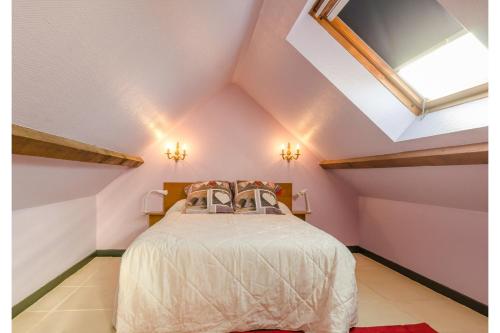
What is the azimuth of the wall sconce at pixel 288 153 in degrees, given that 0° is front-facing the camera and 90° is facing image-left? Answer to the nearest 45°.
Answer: approximately 0°

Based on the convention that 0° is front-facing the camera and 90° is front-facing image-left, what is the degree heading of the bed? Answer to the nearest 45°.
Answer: approximately 0°

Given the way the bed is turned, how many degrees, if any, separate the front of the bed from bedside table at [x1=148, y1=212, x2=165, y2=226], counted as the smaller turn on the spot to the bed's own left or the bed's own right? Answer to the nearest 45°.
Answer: approximately 135° to the bed's own right

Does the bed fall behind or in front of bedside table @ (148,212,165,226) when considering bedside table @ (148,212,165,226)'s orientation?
in front

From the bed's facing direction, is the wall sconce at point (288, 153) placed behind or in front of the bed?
behind

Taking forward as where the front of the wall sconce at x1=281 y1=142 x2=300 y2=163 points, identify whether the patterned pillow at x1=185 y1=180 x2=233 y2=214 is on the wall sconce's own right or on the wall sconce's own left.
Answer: on the wall sconce's own right

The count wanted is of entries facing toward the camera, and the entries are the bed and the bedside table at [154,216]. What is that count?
2

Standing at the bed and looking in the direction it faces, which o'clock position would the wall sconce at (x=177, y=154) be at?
The wall sconce is roughly at 5 o'clock from the bed.

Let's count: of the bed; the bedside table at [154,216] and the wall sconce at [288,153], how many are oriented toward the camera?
3
